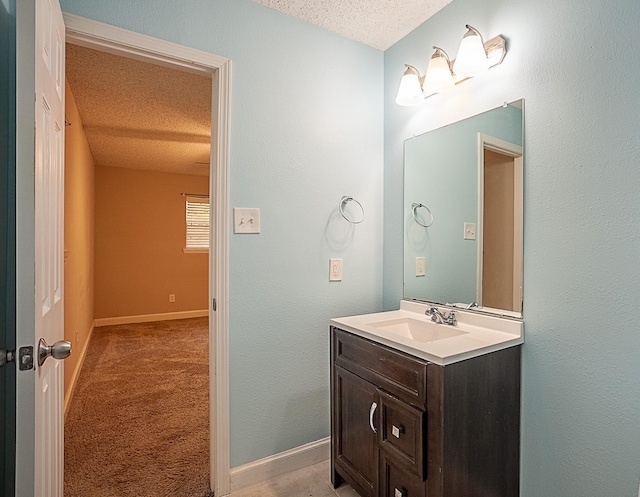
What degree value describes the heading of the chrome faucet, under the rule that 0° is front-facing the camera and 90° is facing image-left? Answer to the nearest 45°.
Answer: approximately 45°

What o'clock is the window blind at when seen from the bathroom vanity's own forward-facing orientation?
The window blind is roughly at 3 o'clock from the bathroom vanity.

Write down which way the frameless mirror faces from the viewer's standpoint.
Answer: facing the viewer and to the left of the viewer

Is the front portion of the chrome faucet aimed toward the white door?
yes

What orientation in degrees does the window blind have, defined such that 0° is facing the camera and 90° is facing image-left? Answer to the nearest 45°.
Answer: approximately 0°

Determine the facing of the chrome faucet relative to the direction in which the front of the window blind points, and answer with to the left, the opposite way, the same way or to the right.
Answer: to the right

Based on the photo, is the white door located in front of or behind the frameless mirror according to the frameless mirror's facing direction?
in front

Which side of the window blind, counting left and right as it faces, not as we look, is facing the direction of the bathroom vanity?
front

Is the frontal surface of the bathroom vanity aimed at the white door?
yes

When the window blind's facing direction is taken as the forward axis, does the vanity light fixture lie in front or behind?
in front

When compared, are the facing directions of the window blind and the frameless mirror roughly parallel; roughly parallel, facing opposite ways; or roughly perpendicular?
roughly perpendicular

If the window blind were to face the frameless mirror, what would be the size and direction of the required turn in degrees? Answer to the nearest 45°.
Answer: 0° — it already faces it

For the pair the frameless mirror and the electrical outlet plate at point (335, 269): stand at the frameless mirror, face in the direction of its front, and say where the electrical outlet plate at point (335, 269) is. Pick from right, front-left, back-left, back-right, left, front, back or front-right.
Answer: front-right
